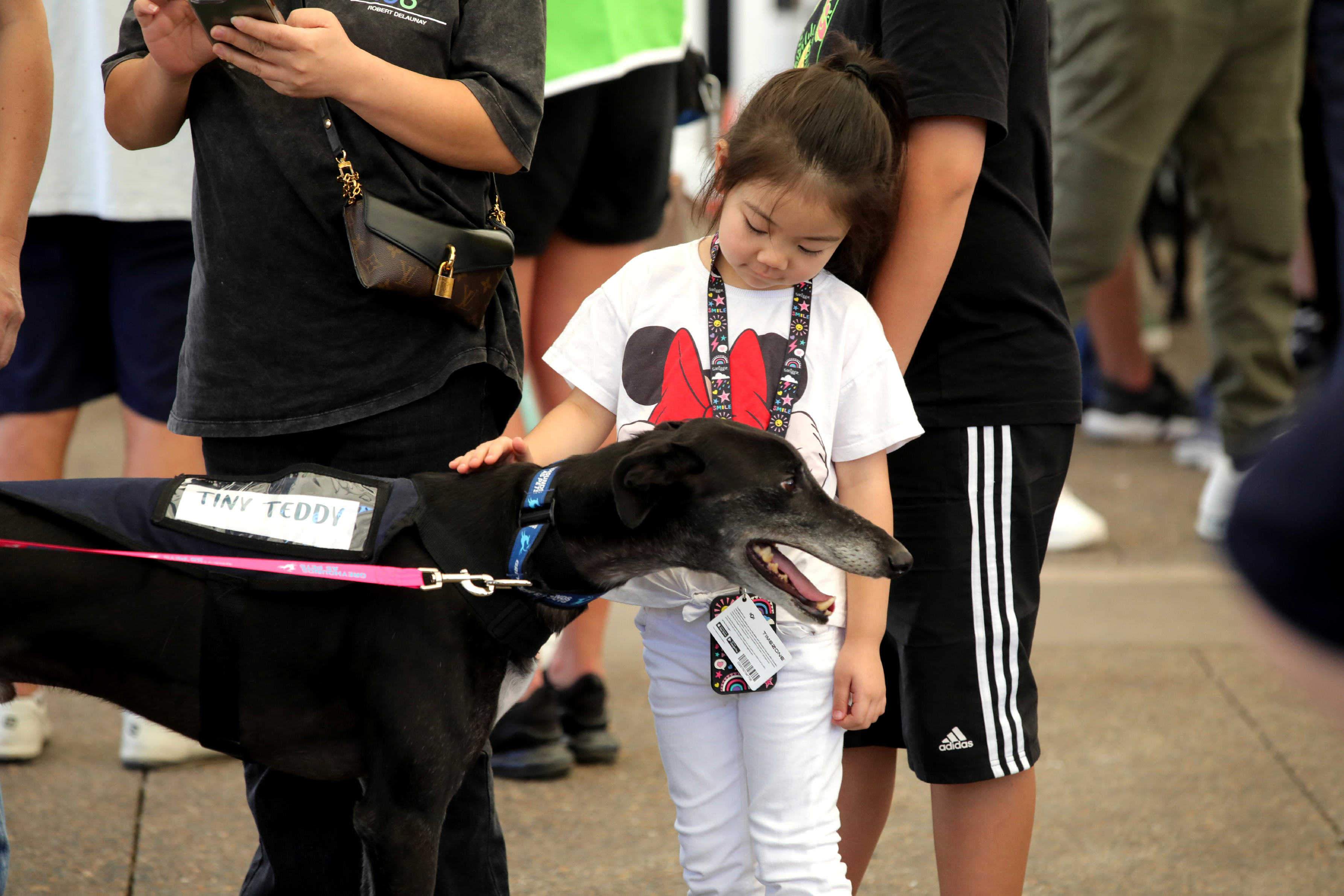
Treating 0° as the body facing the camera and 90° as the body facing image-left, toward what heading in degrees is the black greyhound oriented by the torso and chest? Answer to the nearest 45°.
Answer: approximately 270°

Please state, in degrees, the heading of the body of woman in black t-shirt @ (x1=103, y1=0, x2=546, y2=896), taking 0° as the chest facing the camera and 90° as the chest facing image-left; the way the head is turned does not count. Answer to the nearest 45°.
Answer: approximately 45°

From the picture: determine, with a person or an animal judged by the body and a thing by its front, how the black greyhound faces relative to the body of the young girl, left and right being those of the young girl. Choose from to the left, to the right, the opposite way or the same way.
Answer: to the left

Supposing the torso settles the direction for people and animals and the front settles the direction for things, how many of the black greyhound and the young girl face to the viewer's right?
1

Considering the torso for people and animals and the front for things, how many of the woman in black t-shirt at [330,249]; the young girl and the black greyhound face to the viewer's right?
1

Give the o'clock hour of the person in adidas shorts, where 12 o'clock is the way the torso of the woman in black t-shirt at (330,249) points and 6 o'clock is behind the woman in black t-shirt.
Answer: The person in adidas shorts is roughly at 8 o'clock from the woman in black t-shirt.

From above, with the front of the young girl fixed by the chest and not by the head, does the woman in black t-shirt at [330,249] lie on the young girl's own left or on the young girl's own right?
on the young girl's own right

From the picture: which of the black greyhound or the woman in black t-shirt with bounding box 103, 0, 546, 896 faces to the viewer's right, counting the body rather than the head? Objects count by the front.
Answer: the black greyhound

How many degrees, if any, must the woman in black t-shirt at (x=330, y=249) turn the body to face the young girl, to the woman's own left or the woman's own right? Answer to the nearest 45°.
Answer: approximately 90° to the woman's own left

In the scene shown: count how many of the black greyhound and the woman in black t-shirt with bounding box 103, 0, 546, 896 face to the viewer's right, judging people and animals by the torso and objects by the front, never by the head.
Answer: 1
